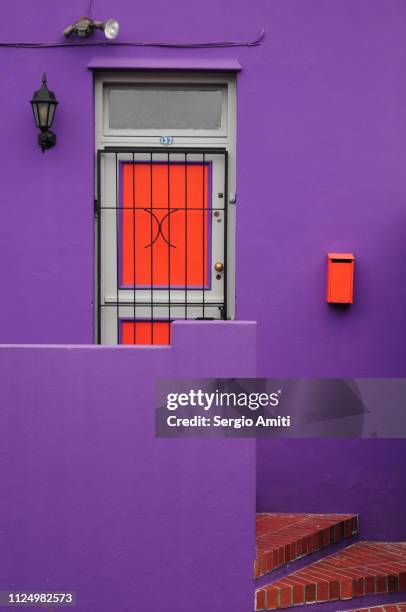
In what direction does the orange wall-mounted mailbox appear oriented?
toward the camera

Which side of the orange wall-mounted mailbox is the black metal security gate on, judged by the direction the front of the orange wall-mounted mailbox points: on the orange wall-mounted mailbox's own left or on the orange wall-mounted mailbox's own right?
on the orange wall-mounted mailbox's own right

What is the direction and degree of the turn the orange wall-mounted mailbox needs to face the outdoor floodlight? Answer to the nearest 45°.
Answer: approximately 90° to its right

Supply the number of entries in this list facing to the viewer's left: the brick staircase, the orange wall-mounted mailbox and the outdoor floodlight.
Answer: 0

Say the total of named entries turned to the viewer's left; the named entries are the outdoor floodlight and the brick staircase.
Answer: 0

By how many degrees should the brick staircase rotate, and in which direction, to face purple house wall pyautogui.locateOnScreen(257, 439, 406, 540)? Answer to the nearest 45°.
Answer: approximately 135° to its left

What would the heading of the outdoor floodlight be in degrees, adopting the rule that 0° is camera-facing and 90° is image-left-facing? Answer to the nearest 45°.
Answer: approximately 315°

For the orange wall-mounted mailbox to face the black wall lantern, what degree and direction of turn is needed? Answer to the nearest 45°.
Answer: approximately 90° to its right

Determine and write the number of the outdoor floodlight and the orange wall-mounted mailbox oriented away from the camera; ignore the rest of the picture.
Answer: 0

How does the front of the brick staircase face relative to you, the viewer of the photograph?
facing the viewer and to the right of the viewer

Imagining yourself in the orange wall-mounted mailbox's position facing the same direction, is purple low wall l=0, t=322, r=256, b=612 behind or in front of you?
in front
